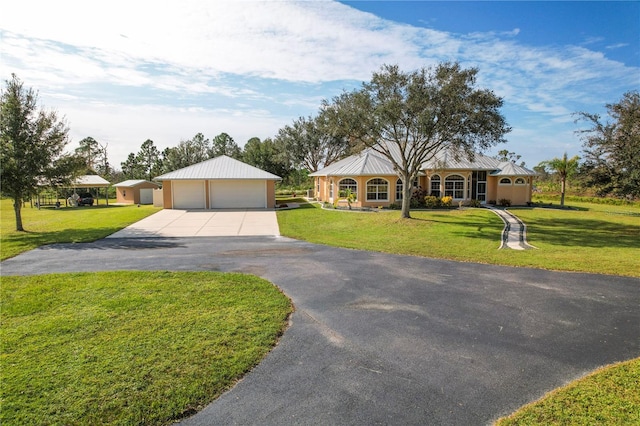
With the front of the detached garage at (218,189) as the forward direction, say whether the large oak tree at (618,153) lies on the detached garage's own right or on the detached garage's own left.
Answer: on the detached garage's own left

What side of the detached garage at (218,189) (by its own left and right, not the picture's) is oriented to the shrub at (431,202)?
left

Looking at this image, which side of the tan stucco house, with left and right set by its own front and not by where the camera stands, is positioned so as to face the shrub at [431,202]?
front

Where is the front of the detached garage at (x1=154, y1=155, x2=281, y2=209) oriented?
toward the camera

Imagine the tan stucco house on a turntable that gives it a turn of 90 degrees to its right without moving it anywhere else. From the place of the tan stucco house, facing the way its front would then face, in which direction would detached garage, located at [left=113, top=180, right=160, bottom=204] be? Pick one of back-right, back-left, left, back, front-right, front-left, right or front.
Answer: front

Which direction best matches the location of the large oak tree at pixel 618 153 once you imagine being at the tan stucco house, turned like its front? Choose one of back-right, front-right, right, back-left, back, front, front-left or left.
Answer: front-left

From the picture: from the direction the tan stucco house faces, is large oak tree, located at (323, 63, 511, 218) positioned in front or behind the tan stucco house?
in front

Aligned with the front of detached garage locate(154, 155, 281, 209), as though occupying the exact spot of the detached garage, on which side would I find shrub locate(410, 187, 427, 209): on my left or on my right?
on my left

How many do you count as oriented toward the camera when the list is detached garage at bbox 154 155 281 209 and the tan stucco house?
2

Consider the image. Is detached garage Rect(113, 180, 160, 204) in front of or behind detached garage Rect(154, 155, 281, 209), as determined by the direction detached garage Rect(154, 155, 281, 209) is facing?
behind
